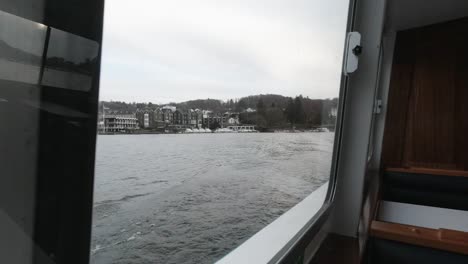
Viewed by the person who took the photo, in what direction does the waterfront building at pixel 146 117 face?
facing the viewer
